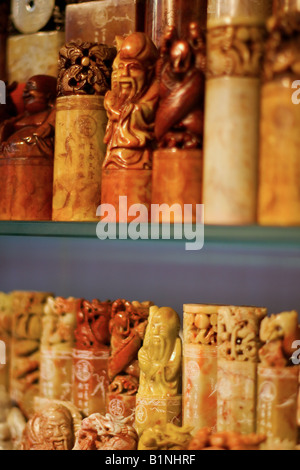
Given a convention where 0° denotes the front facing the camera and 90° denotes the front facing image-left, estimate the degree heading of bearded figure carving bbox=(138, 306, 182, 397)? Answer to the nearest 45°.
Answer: approximately 45°
